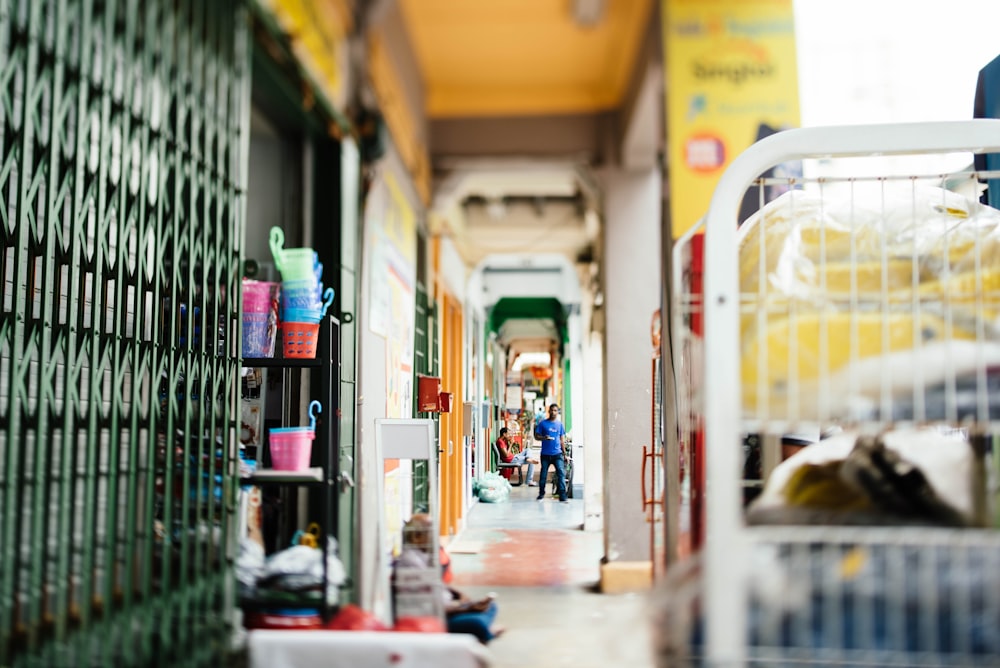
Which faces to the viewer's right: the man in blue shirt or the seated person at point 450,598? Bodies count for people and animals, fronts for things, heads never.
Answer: the seated person

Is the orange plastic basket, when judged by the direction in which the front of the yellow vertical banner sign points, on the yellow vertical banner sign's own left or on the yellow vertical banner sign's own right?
on the yellow vertical banner sign's own right

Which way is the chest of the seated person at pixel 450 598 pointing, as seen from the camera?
to the viewer's right

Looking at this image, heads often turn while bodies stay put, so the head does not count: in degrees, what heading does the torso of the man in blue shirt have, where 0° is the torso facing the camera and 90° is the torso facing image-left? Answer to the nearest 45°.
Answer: approximately 0°

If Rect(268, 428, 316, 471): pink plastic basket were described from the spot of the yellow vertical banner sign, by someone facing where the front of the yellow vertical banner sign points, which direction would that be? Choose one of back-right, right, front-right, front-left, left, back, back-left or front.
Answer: front-right

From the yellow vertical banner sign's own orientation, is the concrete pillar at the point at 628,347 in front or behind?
behind

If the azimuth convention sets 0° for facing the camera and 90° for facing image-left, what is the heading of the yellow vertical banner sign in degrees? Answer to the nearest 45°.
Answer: approximately 0°
